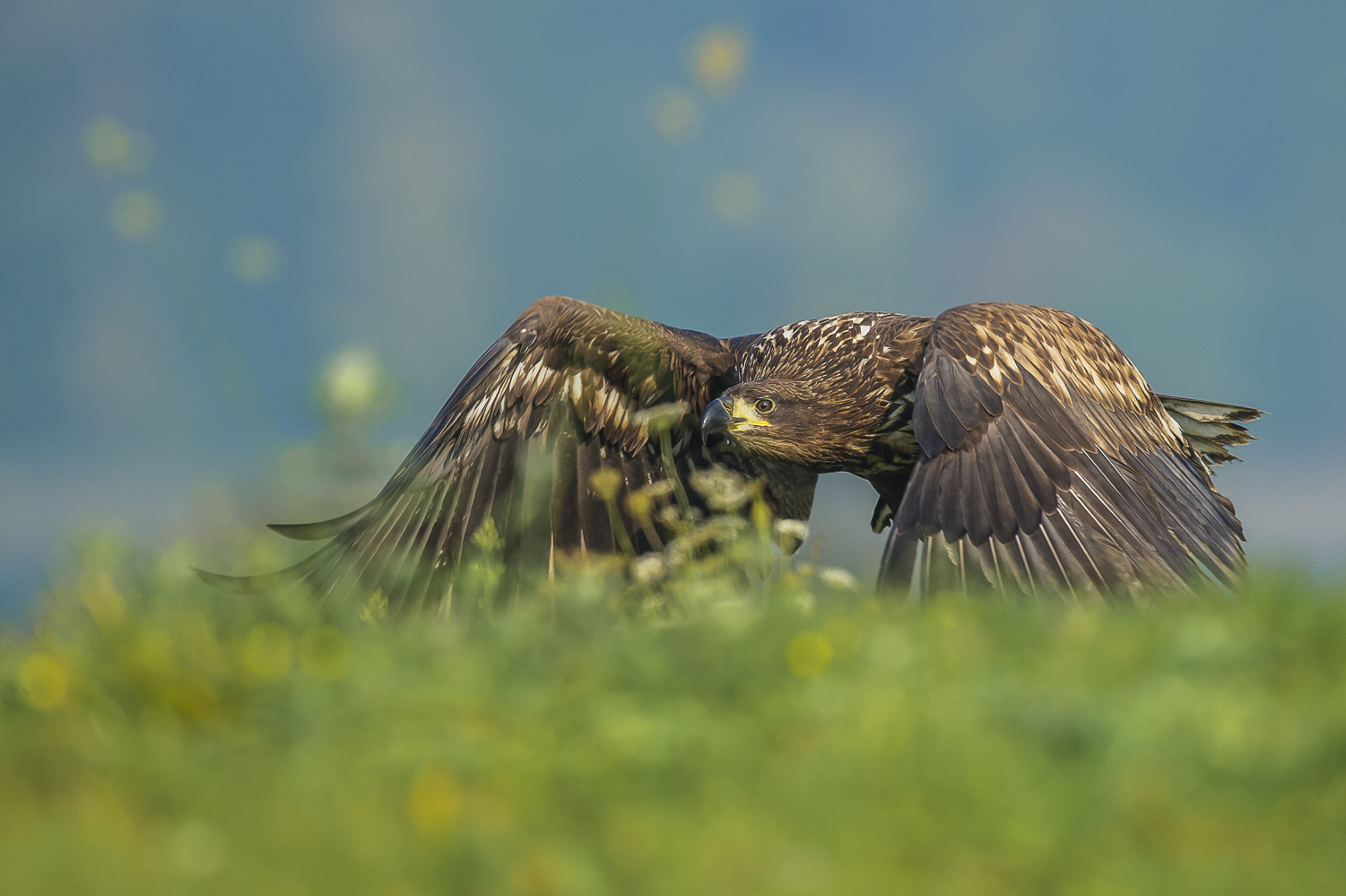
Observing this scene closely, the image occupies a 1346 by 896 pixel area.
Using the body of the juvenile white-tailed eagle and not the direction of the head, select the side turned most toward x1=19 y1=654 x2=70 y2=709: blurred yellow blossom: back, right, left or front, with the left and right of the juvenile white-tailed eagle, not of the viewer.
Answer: front

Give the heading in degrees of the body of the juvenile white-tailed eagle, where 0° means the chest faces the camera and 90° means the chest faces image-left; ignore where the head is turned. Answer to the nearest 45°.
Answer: approximately 45°

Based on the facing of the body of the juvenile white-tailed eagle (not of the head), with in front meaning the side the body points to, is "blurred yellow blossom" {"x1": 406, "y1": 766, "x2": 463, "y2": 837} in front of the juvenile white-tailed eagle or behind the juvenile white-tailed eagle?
in front

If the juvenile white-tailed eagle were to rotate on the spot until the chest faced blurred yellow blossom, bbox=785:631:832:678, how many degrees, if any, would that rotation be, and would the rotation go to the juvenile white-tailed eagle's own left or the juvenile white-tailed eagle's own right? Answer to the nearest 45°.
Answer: approximately 45° to the juvenile white-tailed eagle's own left
